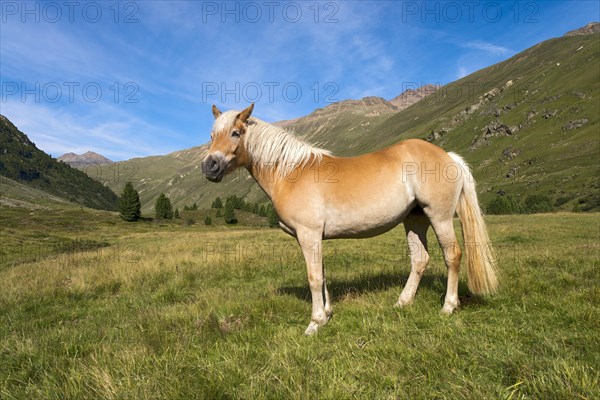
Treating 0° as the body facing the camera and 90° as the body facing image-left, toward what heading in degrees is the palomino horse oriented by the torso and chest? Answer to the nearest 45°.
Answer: approximately 90°
